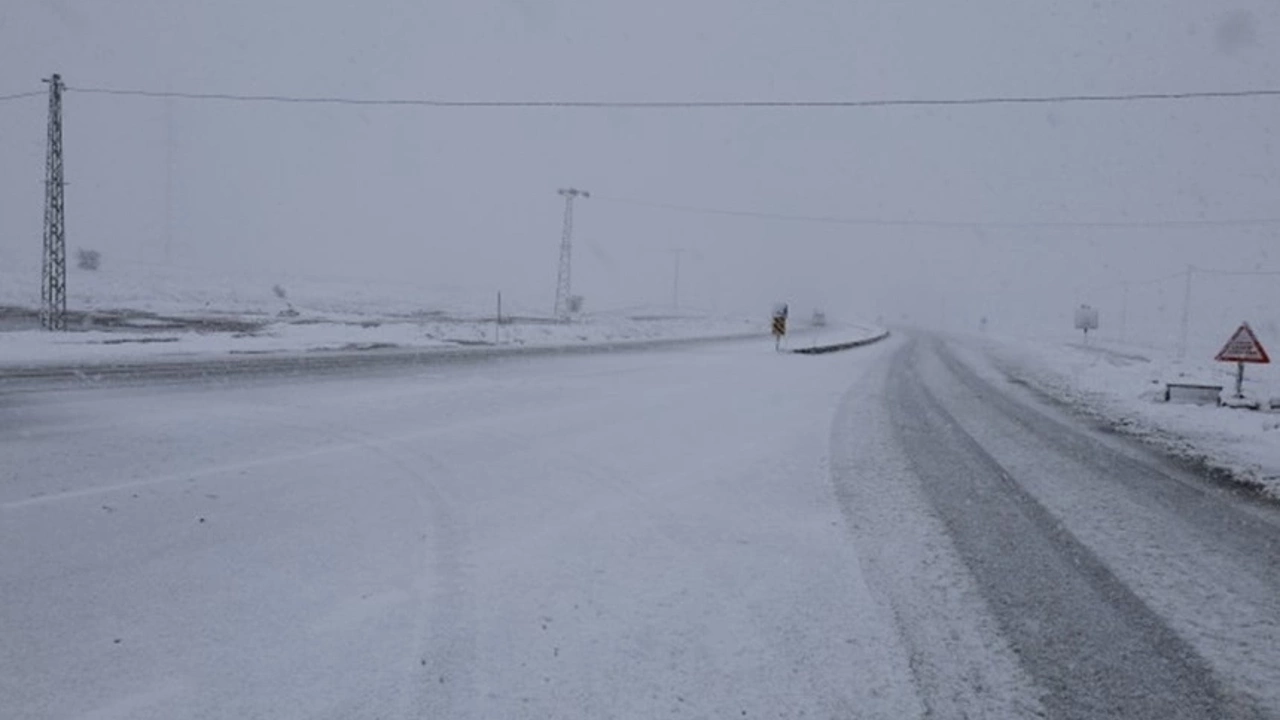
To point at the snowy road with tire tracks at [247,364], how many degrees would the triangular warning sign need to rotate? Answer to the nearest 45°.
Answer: approximately 45° to its right

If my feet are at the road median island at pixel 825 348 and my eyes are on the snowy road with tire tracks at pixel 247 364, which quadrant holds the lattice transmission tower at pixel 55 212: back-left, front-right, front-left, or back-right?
front-right

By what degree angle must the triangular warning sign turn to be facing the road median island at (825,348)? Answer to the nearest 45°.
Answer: approximately 135° to its right

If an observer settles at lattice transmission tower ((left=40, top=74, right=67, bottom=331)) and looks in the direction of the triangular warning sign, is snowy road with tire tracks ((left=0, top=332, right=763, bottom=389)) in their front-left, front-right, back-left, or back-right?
front-right

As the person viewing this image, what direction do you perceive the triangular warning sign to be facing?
facing the viewer

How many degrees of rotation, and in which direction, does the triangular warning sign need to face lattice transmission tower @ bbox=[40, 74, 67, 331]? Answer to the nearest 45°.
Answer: approximately 90° to its right

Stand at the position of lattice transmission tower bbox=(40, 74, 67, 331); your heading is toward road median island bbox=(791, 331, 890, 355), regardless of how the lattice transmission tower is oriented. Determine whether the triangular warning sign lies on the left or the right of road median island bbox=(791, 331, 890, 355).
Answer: right

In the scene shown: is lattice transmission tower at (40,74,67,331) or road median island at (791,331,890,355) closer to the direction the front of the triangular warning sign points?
the lattice transmission tower
